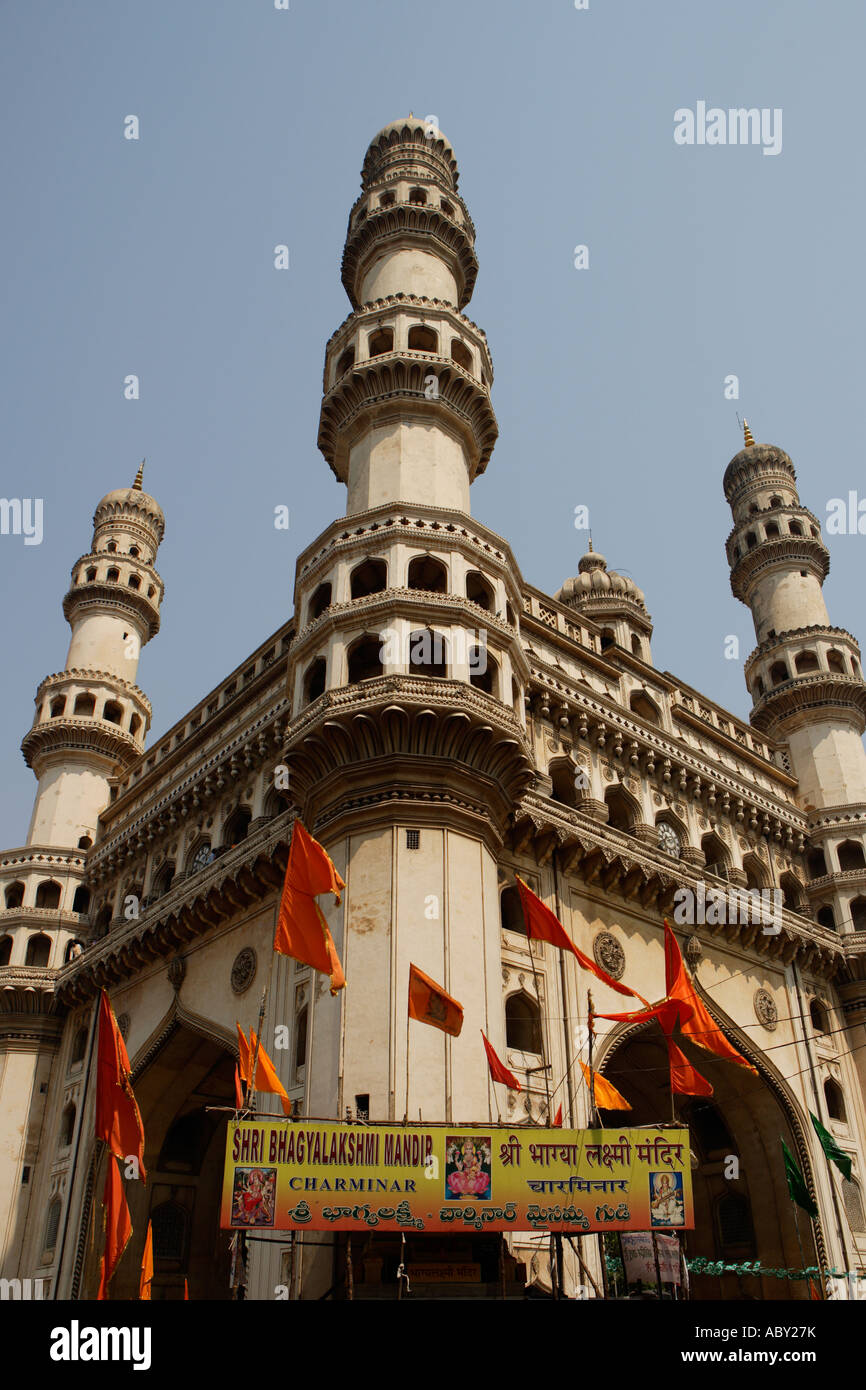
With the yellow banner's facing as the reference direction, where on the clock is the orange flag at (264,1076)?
The orange flag is roughly at 4 o'clock from the yellow banner.

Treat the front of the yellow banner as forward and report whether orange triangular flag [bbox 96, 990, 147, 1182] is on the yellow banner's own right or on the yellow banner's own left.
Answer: on the yellow banner's own right

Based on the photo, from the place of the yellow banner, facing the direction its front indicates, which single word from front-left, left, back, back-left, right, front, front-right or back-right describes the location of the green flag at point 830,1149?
back-left

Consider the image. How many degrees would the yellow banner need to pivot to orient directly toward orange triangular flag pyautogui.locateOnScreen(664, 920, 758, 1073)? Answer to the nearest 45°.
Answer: approximately 135° to its left

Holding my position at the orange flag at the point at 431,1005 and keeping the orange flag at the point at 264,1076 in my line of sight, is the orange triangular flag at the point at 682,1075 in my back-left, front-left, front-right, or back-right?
back-right

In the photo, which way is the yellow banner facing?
toward the camera
